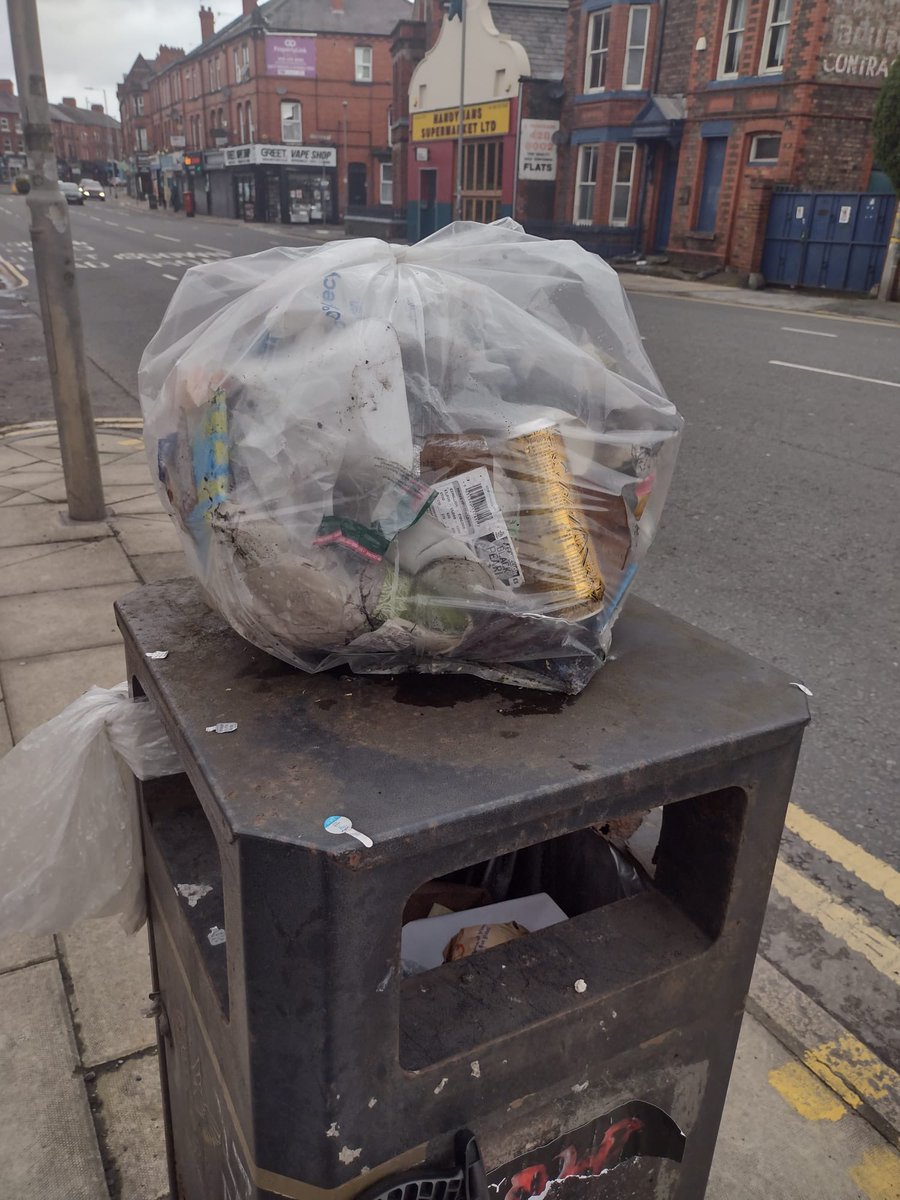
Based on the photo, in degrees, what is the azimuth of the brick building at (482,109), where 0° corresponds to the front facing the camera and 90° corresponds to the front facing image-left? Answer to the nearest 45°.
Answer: approximately 45°

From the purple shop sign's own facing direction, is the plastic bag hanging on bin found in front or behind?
in front

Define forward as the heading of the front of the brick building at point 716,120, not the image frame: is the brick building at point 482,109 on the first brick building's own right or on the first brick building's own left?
on the first brick building's own right

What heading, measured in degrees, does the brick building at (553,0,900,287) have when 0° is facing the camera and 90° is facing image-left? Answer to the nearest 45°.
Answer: approximately 45°

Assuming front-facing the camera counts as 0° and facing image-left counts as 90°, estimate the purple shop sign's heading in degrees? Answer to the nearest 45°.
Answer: approximately 0°

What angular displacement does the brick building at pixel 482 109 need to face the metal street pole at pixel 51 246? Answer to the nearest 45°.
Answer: approximately 45° to its left

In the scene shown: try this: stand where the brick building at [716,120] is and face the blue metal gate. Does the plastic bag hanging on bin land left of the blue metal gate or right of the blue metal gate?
right

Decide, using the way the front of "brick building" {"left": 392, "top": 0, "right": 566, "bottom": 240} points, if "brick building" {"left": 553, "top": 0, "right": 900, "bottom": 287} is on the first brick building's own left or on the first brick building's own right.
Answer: on the first brick building's own left

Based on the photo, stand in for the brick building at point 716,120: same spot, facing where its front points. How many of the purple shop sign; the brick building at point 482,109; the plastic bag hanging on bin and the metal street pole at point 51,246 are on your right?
2

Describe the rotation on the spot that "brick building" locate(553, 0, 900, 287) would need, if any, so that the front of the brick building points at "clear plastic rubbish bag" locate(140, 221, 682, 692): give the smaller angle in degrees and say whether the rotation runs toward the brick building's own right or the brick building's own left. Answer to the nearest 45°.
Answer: approximately 45° to the brick building's own left

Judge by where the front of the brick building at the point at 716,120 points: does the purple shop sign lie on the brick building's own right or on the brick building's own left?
on the brick building's own right

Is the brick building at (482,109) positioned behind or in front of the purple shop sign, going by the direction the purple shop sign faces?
in front

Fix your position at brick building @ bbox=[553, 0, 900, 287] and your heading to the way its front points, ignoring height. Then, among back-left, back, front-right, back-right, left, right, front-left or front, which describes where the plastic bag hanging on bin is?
front-left
